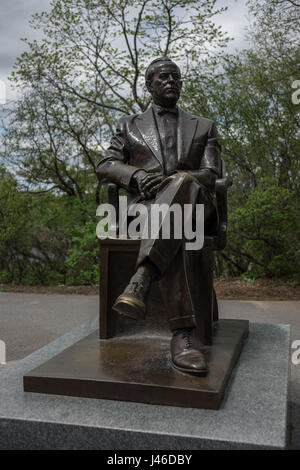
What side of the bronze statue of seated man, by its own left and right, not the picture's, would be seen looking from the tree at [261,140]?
back

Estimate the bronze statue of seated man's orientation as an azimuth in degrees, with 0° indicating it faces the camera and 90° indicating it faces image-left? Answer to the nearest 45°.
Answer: approximately 0°

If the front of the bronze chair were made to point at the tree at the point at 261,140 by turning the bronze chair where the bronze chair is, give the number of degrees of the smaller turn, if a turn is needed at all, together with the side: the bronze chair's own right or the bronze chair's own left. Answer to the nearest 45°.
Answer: approximately 180°
